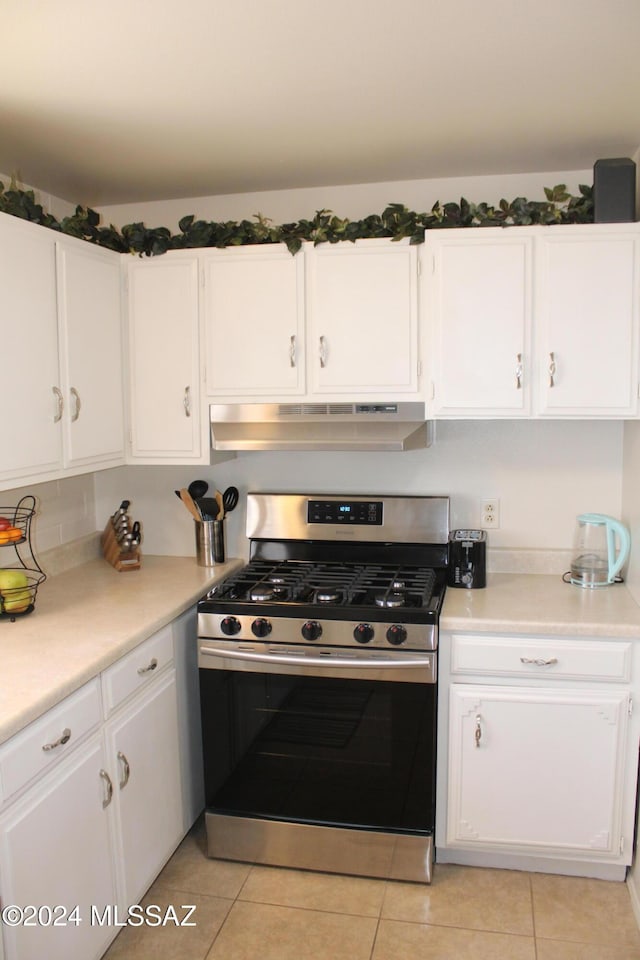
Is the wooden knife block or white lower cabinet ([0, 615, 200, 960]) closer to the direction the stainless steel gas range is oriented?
the white lower cabinet

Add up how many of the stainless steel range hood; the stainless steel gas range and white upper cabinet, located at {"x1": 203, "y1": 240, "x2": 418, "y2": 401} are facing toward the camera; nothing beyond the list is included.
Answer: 3

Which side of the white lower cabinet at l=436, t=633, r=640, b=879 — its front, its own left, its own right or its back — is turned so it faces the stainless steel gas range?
right

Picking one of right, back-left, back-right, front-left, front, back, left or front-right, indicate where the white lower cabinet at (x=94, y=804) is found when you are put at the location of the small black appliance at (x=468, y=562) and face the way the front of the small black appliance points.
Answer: front-right

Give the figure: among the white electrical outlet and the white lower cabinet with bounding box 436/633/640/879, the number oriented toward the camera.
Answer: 2

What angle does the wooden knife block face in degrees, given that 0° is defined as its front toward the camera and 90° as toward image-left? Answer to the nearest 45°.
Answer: approximately 315°

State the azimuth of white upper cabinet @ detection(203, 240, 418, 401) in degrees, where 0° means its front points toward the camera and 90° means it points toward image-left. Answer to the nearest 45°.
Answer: approximately 0°

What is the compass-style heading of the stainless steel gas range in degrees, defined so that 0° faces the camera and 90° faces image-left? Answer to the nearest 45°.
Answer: approximately 0°

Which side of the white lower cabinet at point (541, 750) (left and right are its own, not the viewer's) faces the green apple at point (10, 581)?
right
